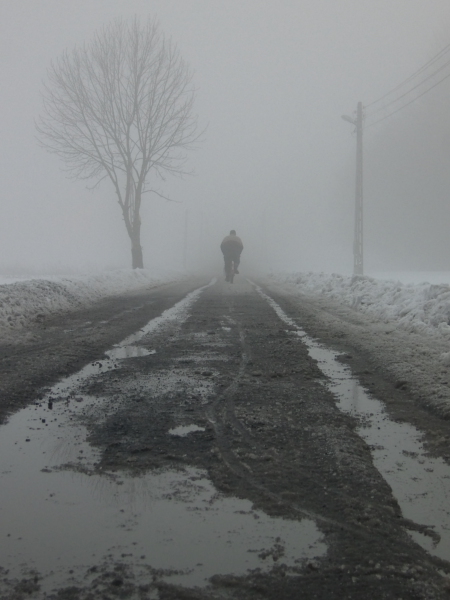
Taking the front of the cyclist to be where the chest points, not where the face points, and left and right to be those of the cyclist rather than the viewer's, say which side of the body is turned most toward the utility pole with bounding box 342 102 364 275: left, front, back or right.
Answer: right

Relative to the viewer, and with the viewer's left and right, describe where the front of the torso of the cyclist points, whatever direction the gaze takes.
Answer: facing away from the viewer
